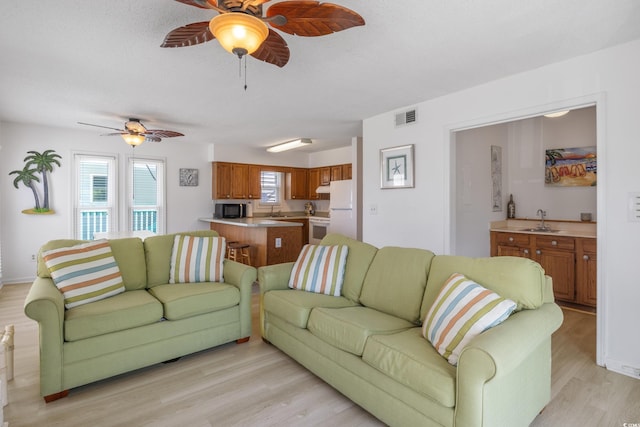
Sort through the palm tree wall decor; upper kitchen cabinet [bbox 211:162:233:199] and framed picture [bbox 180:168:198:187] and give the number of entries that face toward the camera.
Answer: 3

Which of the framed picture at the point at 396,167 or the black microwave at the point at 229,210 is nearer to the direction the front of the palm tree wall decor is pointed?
the framed picture

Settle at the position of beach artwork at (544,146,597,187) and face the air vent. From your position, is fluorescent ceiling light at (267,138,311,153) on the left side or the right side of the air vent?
right

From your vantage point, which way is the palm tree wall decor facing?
toward the camera

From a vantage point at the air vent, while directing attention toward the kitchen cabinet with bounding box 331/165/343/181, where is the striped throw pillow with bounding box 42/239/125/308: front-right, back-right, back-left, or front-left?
back-left

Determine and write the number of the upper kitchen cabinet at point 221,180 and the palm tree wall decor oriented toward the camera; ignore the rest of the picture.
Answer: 2

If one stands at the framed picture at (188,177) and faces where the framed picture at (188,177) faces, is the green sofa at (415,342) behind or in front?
in front

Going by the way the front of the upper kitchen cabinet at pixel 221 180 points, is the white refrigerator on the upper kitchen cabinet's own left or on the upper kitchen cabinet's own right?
on the upper kitchen cabinet's own left

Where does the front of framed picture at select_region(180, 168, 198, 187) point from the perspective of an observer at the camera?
facing the viewer

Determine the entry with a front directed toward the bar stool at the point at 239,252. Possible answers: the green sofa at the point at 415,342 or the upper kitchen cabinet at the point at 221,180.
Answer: the upper kitchen cabinet

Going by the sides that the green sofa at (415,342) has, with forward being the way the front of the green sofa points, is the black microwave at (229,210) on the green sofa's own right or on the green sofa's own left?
on the green sofa's own right

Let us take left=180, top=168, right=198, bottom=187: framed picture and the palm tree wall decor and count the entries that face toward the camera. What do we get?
2

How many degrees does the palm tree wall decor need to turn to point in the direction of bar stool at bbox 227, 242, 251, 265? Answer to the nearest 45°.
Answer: approximately 45° to its left

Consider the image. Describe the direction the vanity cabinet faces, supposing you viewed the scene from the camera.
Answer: facing the viewer and to the left of the viewer

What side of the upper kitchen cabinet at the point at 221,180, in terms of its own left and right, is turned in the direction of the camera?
front

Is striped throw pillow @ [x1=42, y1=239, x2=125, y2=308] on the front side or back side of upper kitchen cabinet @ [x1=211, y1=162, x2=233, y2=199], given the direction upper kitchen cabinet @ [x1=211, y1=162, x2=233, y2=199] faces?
on the front side
